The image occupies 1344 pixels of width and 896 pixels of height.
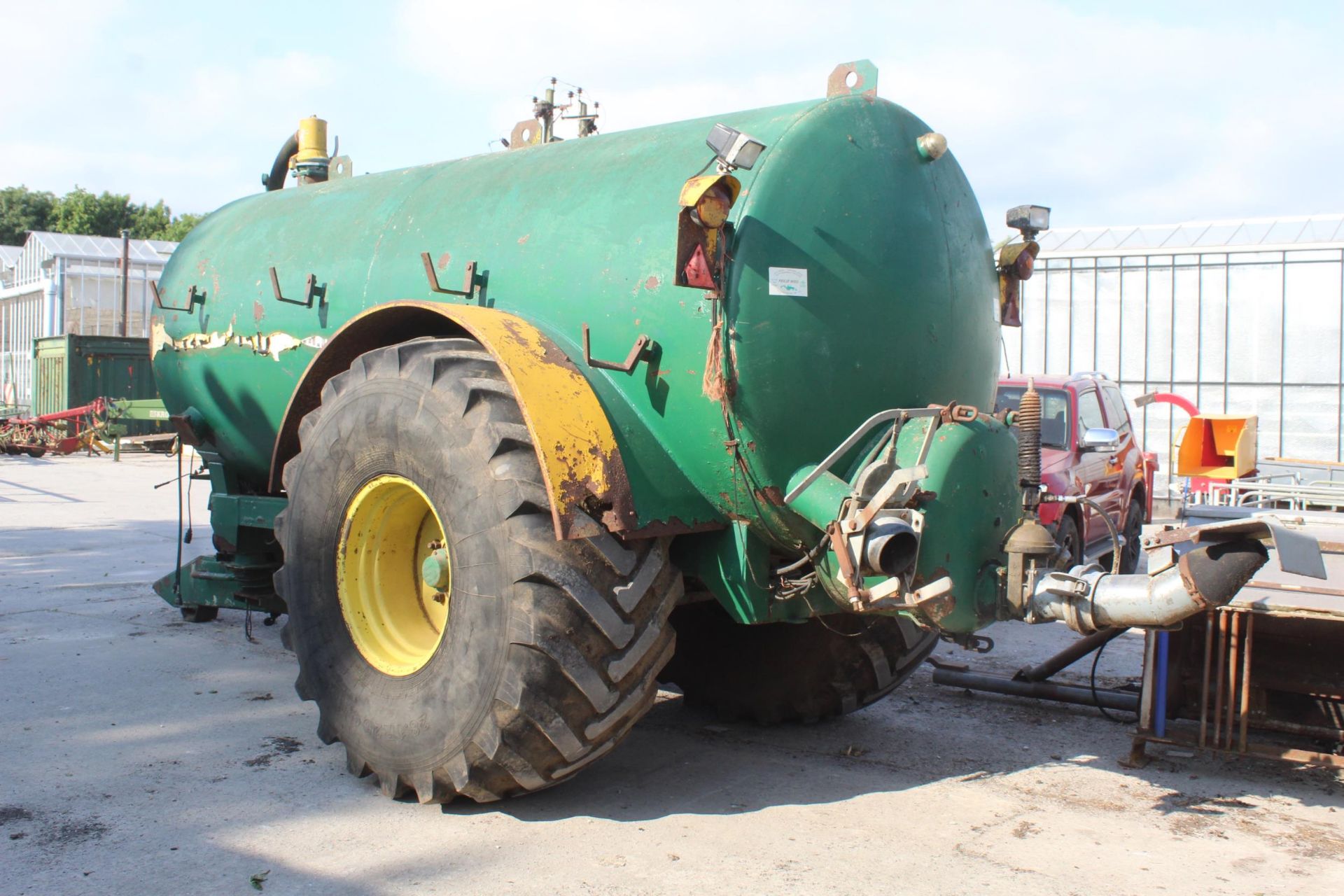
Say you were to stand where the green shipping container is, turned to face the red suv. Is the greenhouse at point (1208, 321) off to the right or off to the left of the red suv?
left

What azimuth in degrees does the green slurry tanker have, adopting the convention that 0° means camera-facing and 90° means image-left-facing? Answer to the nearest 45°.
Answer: approximately 135°

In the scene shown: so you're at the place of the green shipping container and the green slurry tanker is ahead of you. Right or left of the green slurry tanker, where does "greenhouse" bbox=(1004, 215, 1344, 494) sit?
left

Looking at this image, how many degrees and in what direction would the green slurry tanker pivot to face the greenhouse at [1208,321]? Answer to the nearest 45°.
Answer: approximately 90° to its right

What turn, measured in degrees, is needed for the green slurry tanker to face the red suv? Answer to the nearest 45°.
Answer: approximately 90° to its right

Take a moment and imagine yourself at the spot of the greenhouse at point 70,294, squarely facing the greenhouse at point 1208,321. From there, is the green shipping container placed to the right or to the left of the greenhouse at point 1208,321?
right

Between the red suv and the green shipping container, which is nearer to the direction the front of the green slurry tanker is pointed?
the green shipping container

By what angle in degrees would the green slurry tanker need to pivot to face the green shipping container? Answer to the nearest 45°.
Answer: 0° — it already faces it

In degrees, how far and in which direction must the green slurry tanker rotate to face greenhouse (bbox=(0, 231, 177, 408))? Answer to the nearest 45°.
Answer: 0° — it already faces it
